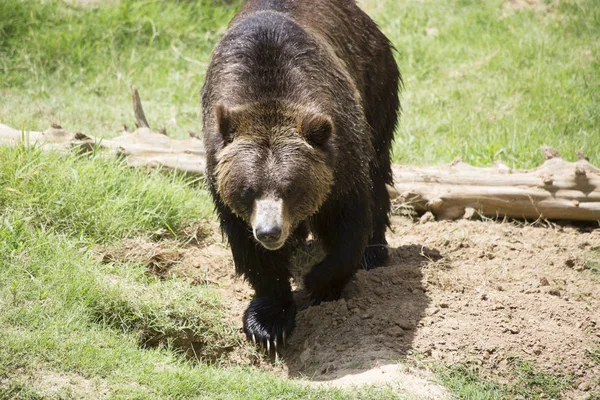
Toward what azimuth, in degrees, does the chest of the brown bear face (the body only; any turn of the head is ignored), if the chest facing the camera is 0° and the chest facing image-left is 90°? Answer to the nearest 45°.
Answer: approximately 0°

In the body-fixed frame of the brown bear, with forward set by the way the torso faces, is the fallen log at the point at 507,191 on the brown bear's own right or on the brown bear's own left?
on the brown bear's own left
